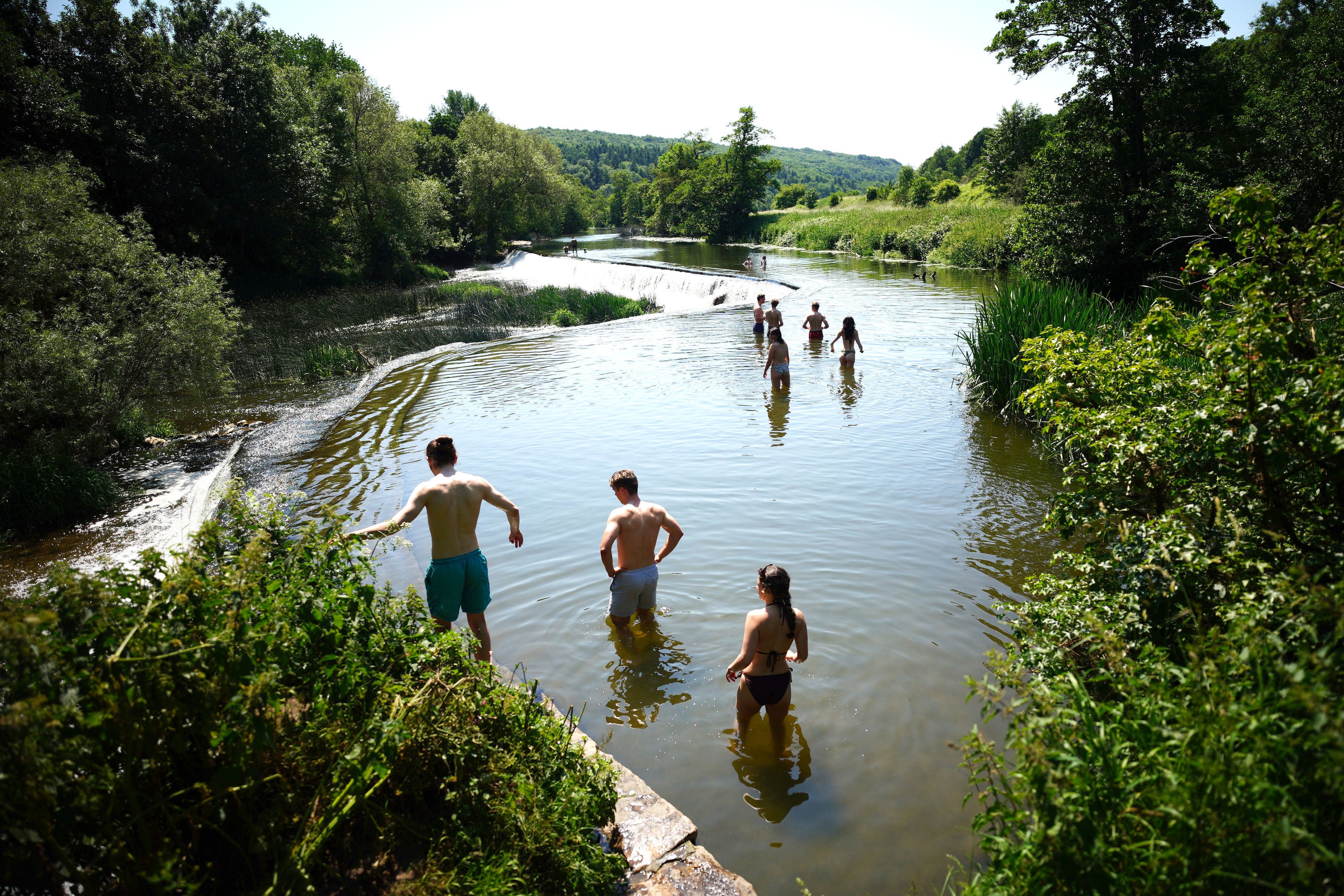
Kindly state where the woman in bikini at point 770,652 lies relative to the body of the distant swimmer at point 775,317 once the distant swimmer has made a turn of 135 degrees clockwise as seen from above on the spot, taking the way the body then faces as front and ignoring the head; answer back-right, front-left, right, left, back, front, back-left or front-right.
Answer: front-right

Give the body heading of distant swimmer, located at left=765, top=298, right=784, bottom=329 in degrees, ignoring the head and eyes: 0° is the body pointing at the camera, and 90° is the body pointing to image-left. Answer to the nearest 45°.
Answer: approximately 180°

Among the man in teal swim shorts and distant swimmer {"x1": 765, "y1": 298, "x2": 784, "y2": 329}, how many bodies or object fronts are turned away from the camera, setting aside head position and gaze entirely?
2

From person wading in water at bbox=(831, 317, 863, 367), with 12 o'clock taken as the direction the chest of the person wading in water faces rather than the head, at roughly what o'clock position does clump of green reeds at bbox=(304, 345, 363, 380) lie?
The clump of green reeds is roughly at 9 o'clock from the person wading in water.

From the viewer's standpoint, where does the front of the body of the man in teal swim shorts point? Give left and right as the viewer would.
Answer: facing away from the viewer

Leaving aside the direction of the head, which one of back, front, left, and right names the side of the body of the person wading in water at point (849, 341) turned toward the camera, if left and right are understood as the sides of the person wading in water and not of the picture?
back

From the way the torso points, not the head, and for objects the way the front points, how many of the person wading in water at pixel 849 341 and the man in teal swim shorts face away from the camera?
2

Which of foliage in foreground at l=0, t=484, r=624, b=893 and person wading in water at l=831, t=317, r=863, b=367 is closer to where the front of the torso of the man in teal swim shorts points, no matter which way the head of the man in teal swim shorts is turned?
the person wading in water

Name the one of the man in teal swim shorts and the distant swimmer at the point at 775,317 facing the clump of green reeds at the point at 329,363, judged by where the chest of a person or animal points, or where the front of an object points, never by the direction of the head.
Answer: the man in teal swim shorts

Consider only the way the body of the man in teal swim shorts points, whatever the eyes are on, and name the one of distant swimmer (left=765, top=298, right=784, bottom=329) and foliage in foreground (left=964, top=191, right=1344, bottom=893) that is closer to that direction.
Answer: the distant swimmer
